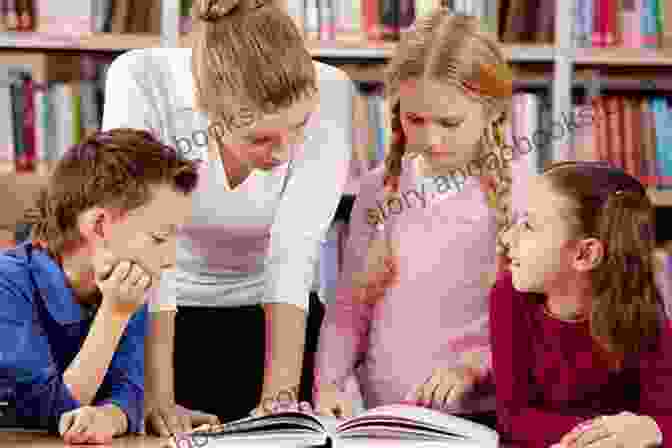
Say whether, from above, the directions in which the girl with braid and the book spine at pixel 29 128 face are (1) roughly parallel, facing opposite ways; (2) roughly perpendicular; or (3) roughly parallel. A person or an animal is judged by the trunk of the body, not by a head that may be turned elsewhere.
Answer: roughly parallel

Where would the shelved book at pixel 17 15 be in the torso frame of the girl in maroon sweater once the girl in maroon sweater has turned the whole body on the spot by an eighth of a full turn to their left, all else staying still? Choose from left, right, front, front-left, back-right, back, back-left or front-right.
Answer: back-right

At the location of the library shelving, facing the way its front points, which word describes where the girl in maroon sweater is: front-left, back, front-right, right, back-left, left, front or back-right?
front

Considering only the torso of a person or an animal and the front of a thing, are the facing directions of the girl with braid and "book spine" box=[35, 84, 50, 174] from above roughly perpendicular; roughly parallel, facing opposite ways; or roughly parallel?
roughly parallel

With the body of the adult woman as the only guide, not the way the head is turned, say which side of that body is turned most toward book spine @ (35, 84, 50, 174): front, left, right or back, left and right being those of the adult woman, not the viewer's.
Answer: back

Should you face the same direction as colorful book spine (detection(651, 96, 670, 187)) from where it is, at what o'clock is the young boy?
The young boy is roughly at 1 o'clock from the colorful book spine.

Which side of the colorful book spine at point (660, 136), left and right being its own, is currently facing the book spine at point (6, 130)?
right

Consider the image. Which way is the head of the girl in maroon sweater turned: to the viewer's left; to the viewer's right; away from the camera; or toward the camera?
to the viewer's left

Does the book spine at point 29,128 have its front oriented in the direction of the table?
yes

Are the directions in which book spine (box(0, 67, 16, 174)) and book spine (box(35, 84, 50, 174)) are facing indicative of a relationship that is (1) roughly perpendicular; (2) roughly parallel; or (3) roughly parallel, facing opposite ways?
roughly parallel

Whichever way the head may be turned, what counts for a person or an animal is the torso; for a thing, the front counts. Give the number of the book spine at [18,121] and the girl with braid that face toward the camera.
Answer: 2

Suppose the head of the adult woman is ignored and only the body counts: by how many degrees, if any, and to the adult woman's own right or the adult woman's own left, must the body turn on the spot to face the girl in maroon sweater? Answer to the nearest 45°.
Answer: approximately 45° to the adult woman's own left

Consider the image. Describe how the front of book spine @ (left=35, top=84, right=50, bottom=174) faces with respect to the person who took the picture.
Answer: facing the viewer

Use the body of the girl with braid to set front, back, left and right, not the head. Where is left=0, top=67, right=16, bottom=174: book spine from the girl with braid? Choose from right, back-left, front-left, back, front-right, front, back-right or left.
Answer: back-right

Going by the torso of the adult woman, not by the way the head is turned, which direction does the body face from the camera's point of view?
toward the camera

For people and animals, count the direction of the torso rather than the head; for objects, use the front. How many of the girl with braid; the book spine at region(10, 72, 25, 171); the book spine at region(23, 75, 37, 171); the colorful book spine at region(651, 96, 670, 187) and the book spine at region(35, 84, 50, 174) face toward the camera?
5

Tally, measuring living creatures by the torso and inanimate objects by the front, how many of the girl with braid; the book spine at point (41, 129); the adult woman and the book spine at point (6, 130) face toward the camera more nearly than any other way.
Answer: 4

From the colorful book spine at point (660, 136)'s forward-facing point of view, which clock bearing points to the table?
The table is roughly at 1 o'clock from the colorful book spine.
